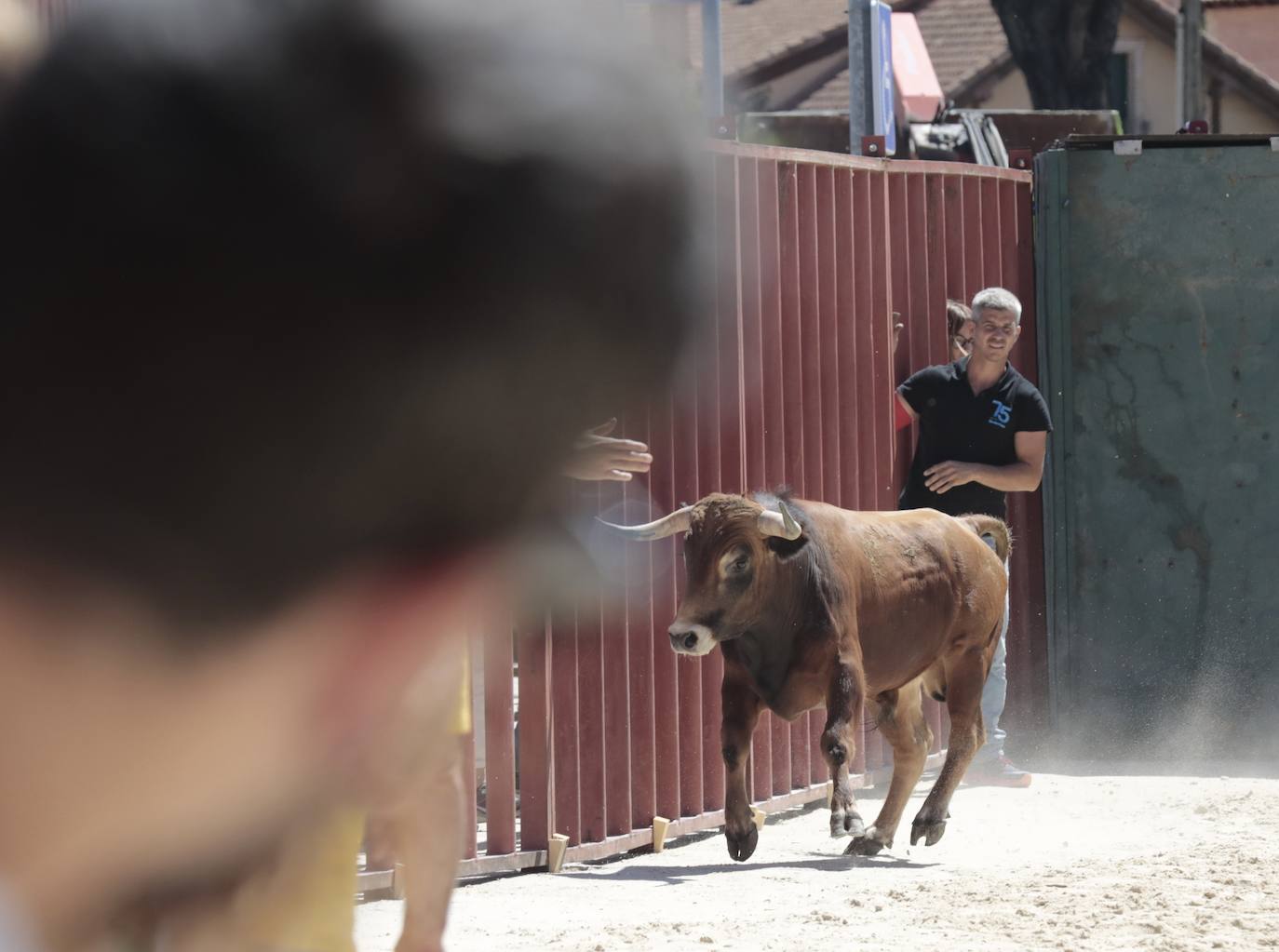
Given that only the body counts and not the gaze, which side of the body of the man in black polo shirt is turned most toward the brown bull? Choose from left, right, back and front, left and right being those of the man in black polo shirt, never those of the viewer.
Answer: front

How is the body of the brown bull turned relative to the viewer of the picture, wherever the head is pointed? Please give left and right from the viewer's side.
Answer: facing the viewer and to the left of the viewer

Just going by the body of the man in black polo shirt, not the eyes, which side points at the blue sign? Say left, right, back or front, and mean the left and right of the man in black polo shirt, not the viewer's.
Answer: back

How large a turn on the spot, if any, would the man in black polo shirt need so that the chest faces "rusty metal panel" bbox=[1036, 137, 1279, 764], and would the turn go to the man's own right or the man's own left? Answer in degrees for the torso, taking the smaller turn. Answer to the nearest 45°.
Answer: approximately 135° to the man's own left

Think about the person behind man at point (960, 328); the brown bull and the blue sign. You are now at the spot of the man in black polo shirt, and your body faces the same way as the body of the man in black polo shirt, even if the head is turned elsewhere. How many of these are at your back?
2

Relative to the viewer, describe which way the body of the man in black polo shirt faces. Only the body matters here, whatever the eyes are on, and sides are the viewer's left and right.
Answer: facing the viewer

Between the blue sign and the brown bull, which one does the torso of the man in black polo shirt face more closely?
the brown bull

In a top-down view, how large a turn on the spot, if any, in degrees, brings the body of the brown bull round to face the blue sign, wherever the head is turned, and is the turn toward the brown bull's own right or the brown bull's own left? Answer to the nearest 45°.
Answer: approximately 135° to the brown bull's own right

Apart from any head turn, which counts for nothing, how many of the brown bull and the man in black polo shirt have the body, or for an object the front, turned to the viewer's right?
0

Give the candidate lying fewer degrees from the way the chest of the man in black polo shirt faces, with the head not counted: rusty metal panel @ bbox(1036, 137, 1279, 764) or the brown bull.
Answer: the brown bull

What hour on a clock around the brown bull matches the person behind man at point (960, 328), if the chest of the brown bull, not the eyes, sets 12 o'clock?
The person behind man is roughly at 5 o'clock from the brown bull.

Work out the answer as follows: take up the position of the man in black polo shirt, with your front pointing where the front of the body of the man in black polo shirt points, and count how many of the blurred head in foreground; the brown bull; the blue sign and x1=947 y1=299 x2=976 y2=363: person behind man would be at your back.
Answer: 2
